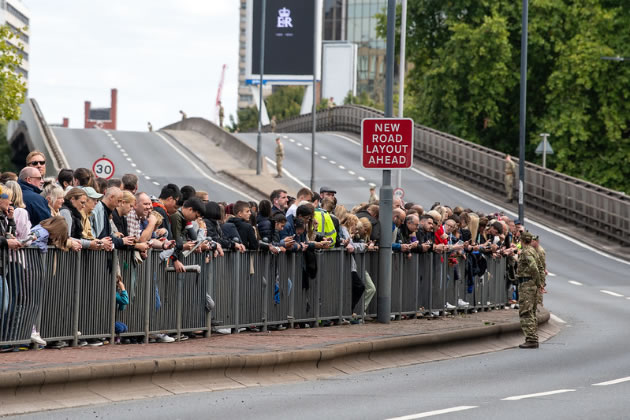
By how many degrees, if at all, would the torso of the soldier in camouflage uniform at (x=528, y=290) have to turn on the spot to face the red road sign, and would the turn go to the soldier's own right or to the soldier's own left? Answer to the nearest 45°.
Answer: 0° — they already face it

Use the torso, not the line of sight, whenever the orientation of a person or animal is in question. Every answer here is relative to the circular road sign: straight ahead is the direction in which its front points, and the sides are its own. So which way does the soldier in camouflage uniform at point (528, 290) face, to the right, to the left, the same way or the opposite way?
to the right

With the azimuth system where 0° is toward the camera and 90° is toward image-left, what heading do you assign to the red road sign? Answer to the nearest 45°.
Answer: approximately 0°

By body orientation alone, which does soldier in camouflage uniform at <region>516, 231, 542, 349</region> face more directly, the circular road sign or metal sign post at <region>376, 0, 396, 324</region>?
the metal sign post

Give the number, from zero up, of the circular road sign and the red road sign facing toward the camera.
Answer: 2

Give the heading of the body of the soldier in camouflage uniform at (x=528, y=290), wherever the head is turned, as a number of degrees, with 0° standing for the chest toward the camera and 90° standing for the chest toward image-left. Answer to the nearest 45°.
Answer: approximately 90°

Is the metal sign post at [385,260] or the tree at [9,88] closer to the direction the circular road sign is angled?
the metal sign post
